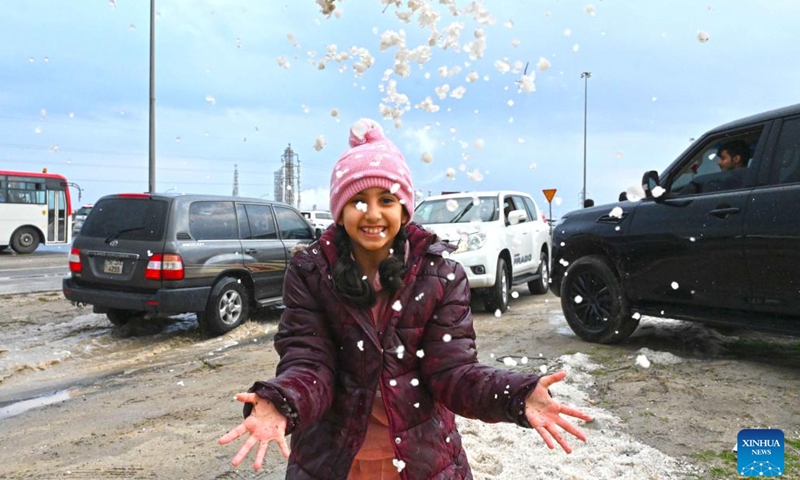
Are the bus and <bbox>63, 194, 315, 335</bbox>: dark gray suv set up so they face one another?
no

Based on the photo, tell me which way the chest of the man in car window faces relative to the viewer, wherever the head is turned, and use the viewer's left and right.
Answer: facing to the left of the viewer

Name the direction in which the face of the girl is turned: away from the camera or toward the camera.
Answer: toward the camera

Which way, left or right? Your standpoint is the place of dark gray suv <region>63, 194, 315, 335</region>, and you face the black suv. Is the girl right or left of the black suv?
right

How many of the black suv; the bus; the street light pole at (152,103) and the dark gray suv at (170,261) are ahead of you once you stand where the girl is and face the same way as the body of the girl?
0

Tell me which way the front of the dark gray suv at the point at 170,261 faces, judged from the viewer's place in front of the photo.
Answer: facing away from the viewer and to the right of the viewer

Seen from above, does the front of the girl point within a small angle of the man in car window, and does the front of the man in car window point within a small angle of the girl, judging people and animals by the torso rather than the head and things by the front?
no

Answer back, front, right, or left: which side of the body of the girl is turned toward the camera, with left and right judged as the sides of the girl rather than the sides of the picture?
front

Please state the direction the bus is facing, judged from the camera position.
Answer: facing to the right of the viewer

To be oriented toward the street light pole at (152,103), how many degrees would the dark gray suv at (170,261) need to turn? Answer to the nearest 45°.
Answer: approximately 45° to its left

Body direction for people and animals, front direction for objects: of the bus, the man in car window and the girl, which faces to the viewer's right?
the bus

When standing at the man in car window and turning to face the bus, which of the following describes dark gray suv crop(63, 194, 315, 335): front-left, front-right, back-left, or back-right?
front-left

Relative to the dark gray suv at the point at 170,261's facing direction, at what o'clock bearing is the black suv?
The black suv is roughly at 3 o'clock from the dark gray suv.

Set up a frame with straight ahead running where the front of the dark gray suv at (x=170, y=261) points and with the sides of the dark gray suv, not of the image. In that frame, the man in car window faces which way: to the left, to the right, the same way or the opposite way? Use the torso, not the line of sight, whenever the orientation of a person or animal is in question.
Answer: to the left

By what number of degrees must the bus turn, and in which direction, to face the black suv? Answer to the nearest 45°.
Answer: approximately 90° to its right

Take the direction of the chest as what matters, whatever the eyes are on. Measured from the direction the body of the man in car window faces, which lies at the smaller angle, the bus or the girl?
the bus

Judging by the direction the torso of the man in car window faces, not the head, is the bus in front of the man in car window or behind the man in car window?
in front

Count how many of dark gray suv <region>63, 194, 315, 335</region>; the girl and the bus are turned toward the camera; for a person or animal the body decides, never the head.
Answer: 1

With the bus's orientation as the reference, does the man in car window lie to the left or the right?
on its right

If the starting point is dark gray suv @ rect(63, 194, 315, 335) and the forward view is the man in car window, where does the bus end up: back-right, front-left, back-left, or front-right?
back-left
